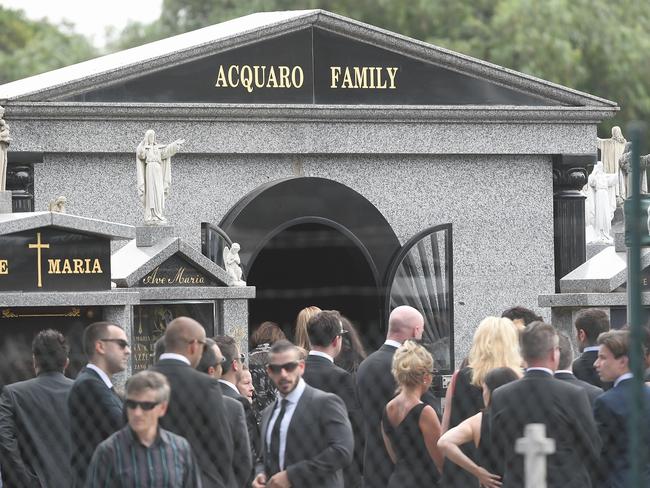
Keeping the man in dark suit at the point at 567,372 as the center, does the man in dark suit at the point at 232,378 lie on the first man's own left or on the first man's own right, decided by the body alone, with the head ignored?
on the first man's own left

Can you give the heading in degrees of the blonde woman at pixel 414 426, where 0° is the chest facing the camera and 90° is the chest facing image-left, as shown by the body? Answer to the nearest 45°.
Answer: approximately 225°

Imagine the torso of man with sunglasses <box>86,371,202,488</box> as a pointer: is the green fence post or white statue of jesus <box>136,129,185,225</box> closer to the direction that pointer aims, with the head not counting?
the green fence post

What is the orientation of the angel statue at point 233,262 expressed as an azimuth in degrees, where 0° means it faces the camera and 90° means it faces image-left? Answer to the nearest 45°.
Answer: approximately 315°

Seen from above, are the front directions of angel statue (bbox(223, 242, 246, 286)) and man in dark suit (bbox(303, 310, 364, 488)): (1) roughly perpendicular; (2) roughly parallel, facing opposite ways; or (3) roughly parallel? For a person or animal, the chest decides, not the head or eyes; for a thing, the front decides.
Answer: roughly perpendicular

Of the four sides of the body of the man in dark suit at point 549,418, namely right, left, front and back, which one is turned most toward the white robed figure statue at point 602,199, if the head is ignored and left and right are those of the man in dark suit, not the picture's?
front

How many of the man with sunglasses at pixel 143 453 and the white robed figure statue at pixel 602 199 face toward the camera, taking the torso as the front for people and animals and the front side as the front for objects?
2
